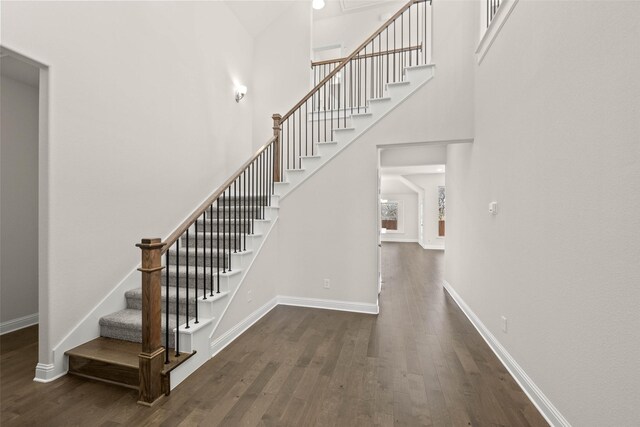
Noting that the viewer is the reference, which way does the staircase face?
facing the viewer and to the left of the viewer

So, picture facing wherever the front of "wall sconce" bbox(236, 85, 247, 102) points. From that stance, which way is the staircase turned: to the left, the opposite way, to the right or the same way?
to the right
